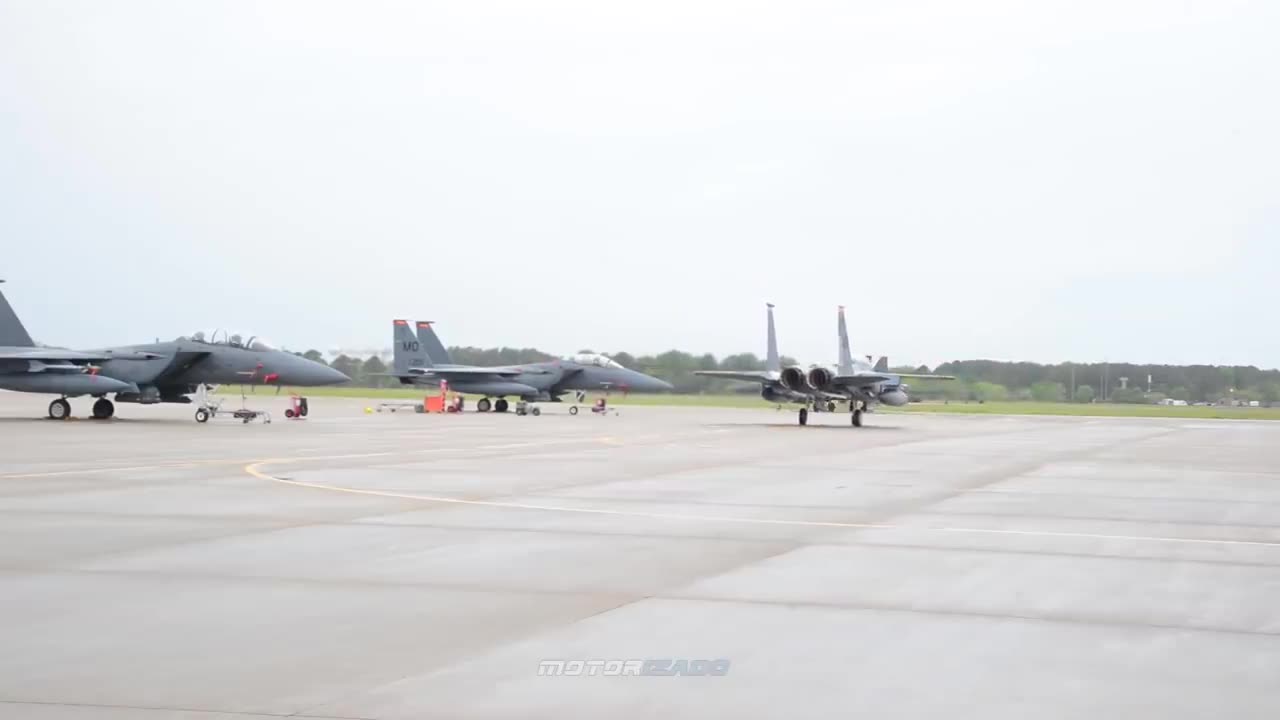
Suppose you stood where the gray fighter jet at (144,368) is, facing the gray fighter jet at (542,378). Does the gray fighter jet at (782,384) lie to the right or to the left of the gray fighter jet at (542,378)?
right

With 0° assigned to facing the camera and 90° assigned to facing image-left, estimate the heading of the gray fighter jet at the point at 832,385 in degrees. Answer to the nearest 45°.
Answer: approximately 225°

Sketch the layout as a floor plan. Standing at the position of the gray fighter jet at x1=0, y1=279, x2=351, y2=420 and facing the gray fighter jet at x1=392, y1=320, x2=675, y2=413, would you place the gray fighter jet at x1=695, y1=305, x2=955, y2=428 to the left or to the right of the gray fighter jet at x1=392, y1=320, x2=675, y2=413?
right

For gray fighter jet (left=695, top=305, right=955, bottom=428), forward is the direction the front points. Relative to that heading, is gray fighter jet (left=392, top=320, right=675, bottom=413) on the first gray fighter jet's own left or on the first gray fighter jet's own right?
on the first gray fighter jet's own left
